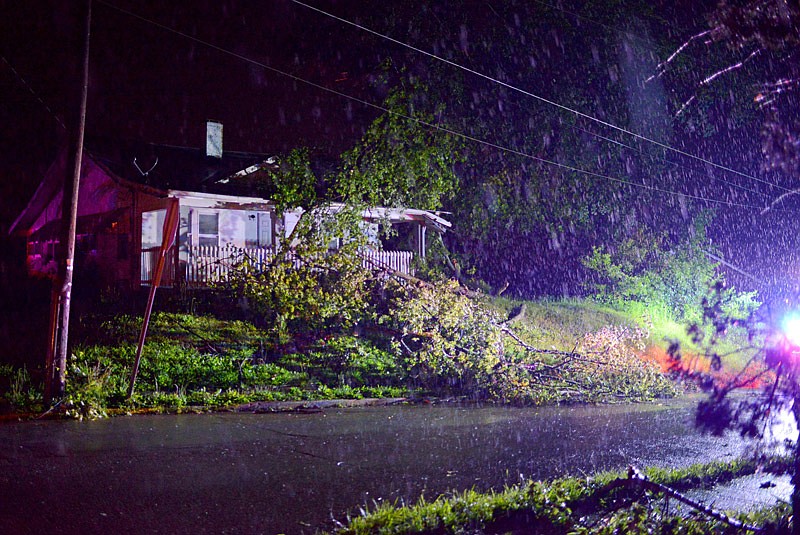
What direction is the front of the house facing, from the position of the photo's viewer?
facing the viewer and to the right of the viewer

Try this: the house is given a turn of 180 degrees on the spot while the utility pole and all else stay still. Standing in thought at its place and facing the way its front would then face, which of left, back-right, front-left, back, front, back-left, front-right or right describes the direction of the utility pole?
back-left
